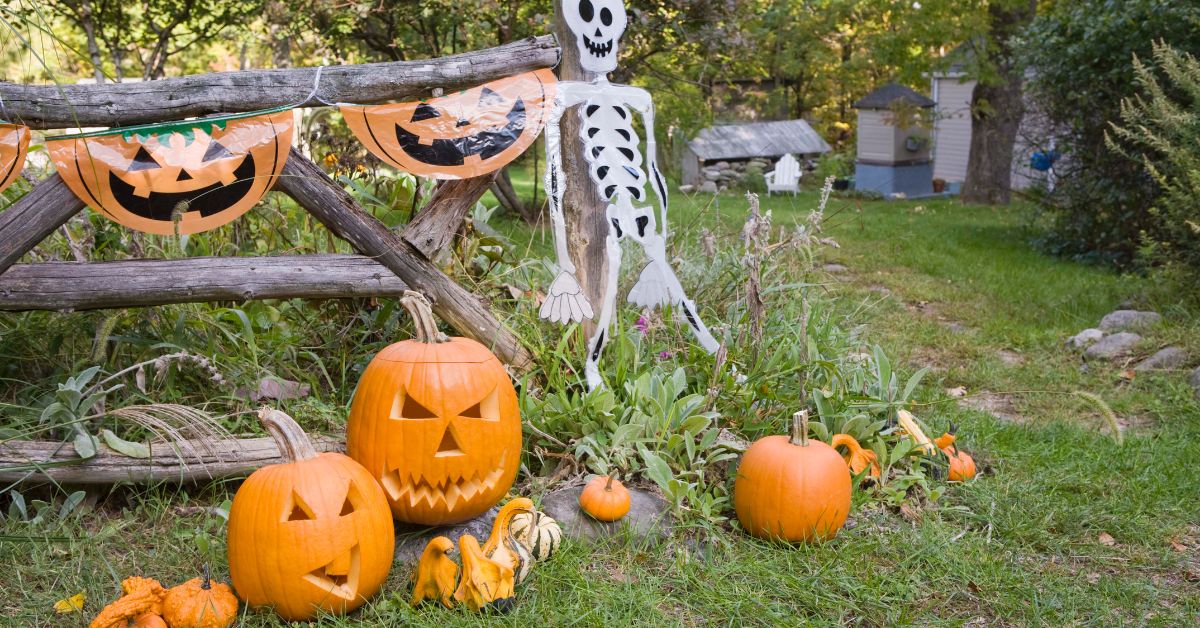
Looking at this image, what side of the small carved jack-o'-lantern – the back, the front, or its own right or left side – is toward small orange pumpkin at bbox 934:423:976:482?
left

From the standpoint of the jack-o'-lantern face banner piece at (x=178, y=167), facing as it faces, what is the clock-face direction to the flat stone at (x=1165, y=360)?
The flat stone is roughly at 9 o'clock from the jack-o'-lantern face banner piece.

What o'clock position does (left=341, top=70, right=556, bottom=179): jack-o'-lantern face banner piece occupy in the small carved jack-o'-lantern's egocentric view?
The jack-o'-lantern face banner piece is roughly at 7 o'clock from the small carved jack-o'-lantern.

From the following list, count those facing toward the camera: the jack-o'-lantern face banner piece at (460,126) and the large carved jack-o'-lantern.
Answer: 2

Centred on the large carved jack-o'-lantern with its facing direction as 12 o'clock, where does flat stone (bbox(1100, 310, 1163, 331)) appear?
The flat stone is roughly at 8 o'clock from the large carved jack-o'-lantern.

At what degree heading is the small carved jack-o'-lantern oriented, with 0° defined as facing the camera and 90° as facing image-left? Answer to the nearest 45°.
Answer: approximately 0°

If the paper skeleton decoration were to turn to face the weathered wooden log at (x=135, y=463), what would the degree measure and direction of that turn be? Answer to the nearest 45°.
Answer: approximately 45° to its right
